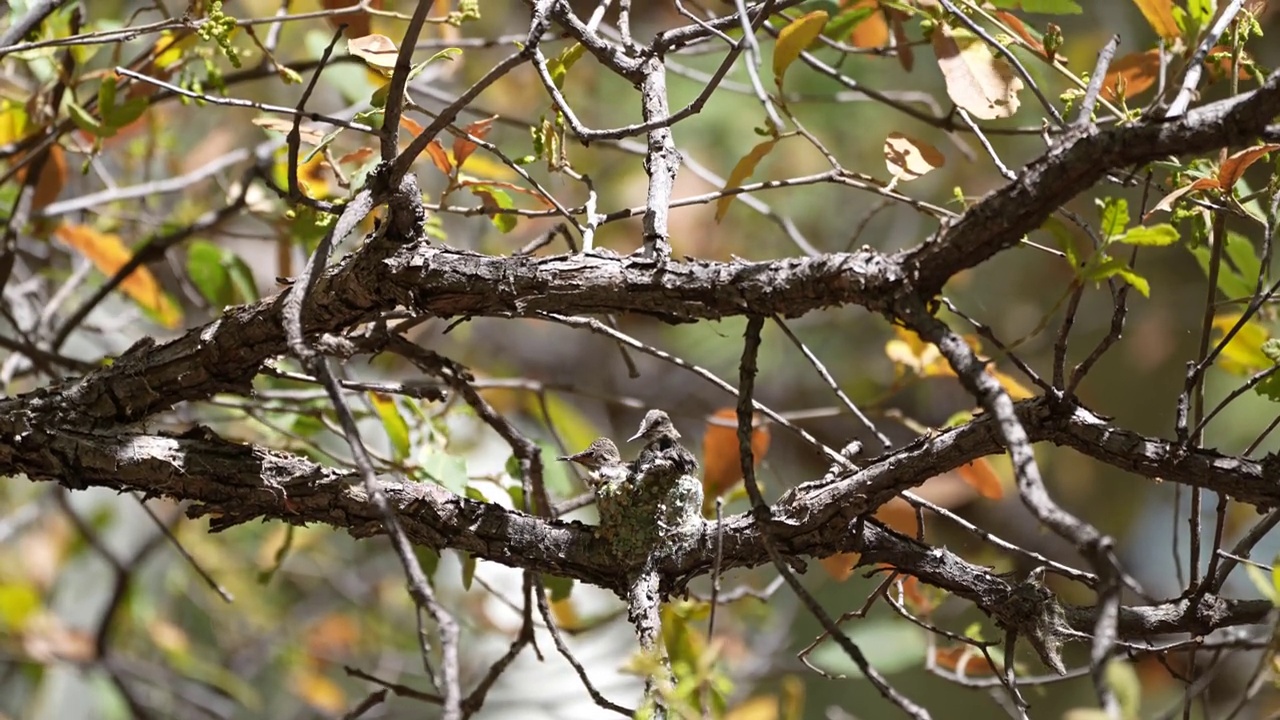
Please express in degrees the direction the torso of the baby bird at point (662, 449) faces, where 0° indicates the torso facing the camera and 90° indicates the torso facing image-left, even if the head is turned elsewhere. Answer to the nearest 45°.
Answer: approximately 45°

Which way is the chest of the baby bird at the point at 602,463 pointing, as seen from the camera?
to the viewer's left
